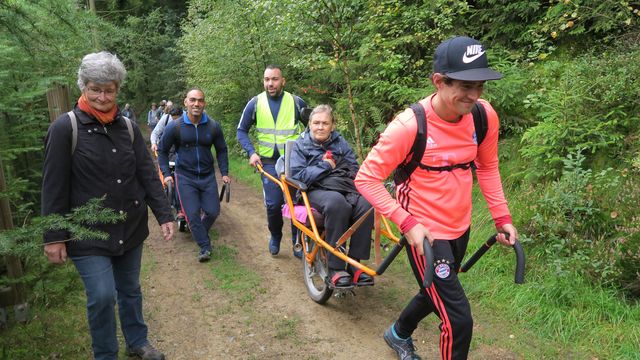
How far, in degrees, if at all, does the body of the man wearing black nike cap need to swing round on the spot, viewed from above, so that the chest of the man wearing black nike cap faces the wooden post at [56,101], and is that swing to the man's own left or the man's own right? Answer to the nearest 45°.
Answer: approximately 180°

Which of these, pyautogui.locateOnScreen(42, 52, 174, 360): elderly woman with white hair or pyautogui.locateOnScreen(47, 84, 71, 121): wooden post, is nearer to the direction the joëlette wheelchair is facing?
the elderly woman with white hair

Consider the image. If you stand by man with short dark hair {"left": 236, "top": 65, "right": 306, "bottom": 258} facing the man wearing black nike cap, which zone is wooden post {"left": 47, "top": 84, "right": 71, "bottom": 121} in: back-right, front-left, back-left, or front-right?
back-right

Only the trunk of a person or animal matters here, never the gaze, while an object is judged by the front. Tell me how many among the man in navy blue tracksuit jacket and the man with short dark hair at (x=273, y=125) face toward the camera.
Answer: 2

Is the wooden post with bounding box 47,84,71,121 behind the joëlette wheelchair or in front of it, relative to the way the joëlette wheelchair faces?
behind

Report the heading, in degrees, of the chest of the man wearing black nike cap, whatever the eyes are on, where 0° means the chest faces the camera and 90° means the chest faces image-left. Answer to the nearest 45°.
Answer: approximately 315°
